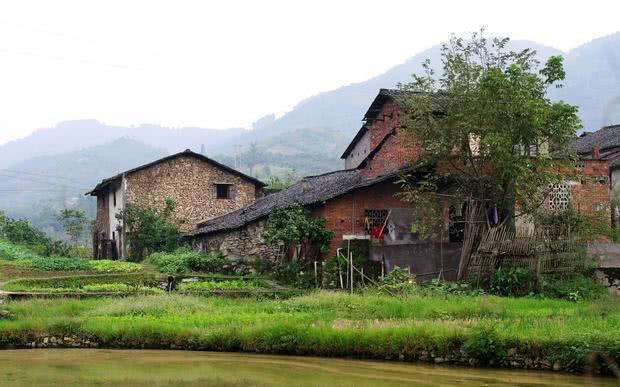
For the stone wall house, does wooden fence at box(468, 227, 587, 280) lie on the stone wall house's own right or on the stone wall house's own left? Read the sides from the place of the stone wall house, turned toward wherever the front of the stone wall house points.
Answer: on the stone wall house's own left

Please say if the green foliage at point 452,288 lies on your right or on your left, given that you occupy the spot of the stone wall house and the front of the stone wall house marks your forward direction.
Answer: on your left

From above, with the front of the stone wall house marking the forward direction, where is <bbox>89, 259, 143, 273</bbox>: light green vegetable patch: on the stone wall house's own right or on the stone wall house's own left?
on the stone wall house's own left

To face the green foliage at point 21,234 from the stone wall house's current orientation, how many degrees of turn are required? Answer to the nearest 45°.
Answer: approximately 45° to its right

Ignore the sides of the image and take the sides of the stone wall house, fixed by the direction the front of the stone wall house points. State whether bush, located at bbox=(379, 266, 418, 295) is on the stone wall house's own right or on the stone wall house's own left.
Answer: on the stone wall house's own left

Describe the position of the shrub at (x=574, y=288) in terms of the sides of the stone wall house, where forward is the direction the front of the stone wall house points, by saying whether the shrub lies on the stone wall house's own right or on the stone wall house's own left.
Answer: on the stone wall house's own left

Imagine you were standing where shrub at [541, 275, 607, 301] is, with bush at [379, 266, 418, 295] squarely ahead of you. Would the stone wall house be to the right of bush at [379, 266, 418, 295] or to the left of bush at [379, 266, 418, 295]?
right

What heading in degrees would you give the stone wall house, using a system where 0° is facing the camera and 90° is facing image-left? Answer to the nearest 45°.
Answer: approximately 90°

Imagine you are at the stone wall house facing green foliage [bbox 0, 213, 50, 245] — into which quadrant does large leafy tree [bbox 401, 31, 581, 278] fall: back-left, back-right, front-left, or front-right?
back-left
